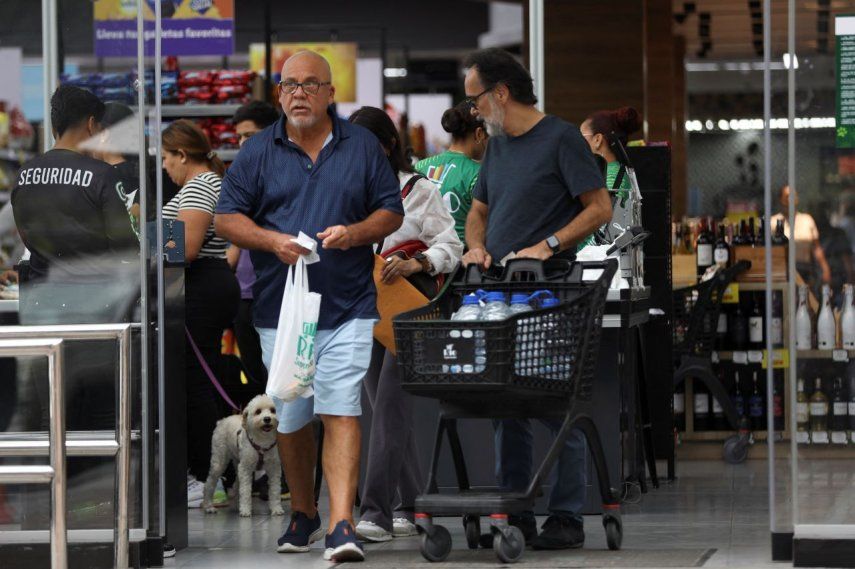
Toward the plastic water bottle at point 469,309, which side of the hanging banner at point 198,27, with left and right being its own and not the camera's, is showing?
front

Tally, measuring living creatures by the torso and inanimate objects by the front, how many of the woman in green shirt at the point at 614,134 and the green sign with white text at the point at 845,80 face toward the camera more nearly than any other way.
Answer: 1

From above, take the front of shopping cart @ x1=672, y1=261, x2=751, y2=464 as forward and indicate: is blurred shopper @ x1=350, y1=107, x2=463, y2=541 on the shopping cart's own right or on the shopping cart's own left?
on the shopping cart's own left

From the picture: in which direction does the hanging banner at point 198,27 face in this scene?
toward the camera

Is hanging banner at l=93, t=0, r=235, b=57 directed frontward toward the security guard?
yes

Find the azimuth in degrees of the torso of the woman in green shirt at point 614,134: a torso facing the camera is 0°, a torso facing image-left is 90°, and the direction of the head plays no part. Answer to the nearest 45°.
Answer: approximately 90°

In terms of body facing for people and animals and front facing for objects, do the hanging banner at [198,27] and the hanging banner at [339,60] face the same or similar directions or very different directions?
same or similar directions
